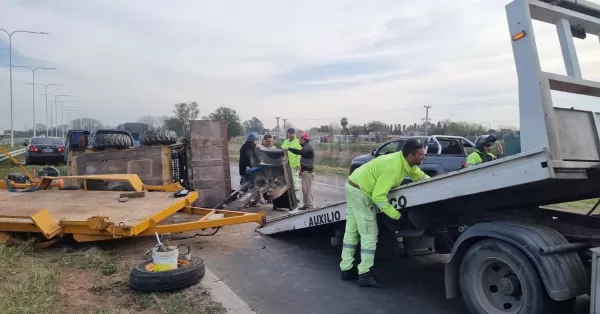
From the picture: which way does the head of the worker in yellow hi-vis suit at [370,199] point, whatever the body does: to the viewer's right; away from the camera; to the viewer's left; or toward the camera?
to the viewer's right

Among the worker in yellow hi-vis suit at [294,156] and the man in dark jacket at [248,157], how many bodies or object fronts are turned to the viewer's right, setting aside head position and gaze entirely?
1

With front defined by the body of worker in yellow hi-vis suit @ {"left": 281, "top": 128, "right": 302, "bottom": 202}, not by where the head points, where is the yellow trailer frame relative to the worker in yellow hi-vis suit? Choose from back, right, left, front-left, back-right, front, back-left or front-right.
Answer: front-right

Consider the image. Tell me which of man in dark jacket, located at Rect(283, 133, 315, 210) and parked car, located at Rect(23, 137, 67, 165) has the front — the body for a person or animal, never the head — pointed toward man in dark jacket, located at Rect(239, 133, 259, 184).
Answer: man in dark jacket, located at Rect(283, 133, 315, 210)

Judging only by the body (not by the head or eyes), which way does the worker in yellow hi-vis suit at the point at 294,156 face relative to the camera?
toward the camera

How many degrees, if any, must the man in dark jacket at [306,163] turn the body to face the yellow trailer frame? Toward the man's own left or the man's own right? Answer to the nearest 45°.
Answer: approximately 45° to the man's own left

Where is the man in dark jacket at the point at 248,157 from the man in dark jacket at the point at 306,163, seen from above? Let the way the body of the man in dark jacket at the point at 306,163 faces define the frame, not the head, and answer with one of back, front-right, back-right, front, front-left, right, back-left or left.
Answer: front

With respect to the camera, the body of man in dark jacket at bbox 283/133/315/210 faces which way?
to the viewer's left

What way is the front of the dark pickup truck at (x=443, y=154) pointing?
to the viewer's left

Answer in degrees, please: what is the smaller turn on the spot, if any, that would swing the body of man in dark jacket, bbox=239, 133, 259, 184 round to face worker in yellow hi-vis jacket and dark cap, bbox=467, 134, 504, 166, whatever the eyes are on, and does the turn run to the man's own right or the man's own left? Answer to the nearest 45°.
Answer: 0° — they already face them

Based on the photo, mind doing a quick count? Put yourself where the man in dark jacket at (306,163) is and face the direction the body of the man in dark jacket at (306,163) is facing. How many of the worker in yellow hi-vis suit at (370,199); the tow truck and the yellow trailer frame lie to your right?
0

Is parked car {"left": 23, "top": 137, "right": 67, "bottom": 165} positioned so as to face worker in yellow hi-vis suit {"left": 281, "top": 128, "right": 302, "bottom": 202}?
no
